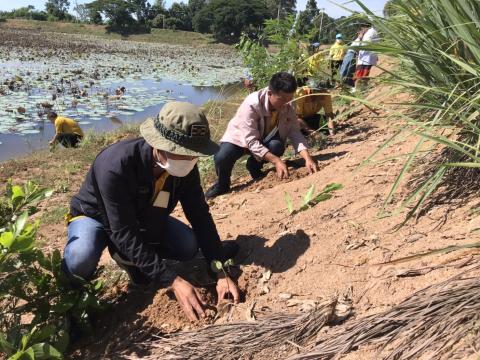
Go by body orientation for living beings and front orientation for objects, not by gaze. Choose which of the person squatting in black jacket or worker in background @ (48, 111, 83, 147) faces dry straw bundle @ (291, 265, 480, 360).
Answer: the person squatting in black jacket

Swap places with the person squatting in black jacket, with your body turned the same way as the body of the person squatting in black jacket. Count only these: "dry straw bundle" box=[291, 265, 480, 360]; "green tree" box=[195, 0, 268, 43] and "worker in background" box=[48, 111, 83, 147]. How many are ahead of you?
1

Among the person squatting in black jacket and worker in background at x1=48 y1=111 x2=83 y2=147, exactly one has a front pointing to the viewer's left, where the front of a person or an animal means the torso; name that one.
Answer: the worker in background

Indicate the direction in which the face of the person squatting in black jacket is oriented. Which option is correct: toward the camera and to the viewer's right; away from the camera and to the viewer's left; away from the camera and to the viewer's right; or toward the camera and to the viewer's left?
toward the camera and to the viewer's right

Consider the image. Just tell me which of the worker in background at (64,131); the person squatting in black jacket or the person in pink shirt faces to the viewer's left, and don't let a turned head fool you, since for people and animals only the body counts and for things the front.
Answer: the worker in background

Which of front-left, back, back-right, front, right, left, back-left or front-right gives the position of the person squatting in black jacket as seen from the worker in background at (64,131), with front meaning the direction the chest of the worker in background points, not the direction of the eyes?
left

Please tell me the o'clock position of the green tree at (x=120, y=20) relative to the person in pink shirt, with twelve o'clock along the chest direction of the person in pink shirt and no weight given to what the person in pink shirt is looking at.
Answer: The green tree is roughly at 7 o'clock from the person in pink shirt.

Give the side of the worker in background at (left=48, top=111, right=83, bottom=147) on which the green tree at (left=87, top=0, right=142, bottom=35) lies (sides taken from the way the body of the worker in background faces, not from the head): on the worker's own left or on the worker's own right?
on the worker's own right

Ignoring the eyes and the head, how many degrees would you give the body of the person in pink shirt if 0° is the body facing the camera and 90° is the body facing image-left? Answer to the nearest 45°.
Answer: approximately 315°

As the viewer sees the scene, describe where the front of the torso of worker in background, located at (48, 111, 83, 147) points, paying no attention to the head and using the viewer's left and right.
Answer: facing to the left of the viewer

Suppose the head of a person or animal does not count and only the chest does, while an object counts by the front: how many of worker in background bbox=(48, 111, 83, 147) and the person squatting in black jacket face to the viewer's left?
1

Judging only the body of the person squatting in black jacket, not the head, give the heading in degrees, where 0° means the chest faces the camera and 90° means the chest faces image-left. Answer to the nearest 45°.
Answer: approximately 315°

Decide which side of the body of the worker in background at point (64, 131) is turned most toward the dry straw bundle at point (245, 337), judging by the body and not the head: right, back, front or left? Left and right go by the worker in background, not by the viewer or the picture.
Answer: left
